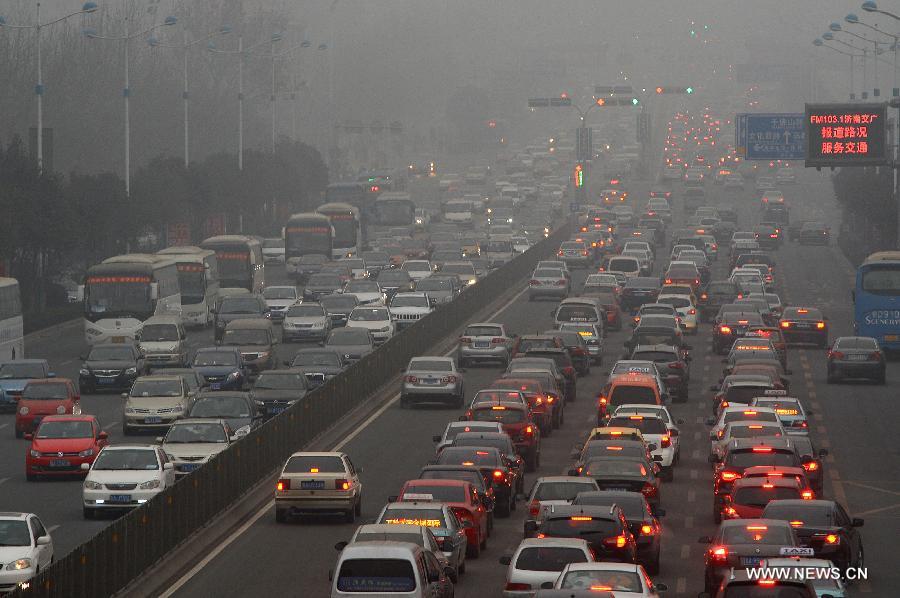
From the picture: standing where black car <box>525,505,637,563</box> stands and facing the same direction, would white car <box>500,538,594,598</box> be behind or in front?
behind

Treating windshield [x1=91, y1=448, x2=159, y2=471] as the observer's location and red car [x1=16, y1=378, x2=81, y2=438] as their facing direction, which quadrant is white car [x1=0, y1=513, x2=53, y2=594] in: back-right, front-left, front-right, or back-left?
back-left

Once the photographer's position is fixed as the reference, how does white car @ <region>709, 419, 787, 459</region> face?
facing away from the viewer

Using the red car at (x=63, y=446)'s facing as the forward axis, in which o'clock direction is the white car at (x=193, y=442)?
The white car is roughly at 10 o'clock from the red car.

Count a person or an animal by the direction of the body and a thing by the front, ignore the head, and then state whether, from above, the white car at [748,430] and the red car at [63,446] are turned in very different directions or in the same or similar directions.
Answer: very different directions

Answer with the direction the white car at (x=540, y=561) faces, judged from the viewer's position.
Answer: facing away from the viewer

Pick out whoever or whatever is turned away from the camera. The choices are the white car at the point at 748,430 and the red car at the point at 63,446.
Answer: the white car

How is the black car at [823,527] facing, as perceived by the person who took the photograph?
facing away from the viewer

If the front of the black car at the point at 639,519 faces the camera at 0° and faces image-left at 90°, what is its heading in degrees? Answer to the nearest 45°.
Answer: approximately 180°

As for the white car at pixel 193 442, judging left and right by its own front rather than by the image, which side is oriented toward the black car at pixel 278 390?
back

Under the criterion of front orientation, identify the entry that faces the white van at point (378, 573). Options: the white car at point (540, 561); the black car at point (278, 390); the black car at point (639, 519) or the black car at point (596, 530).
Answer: the black car at point (278, 390)

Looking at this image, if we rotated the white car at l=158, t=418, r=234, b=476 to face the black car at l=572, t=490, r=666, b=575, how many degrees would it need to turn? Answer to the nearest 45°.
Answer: approximately 45° to its left
